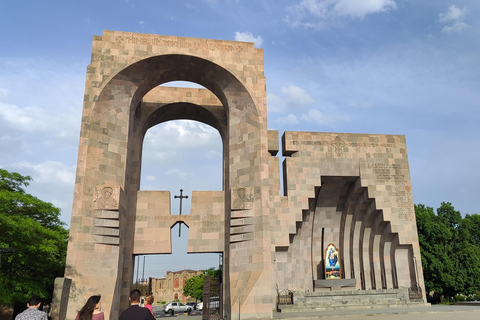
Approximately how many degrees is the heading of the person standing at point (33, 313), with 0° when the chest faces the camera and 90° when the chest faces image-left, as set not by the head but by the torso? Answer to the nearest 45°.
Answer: approximately 180°

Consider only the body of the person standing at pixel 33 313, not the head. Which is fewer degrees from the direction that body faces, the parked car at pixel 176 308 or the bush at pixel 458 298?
the parked car

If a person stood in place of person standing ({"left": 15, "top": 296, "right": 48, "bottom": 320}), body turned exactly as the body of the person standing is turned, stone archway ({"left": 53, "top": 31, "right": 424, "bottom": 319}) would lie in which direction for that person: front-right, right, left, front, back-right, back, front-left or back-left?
front-right

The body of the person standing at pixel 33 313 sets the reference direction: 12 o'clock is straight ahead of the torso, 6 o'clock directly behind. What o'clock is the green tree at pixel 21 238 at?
The green tree is roughly at 12 o'clock from the person standing.

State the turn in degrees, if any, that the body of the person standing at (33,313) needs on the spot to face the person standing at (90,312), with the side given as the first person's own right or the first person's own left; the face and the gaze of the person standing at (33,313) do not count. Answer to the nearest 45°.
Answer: approximately 135° to the first person's own right

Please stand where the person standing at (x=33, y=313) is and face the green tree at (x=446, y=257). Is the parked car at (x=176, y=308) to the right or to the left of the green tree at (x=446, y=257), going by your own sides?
left

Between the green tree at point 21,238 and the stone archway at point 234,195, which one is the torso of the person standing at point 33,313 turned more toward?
the green tree

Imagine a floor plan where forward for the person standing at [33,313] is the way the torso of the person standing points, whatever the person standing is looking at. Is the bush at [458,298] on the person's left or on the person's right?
on the person's right

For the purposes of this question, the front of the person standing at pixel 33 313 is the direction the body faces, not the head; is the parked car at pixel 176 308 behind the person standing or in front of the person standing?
in front
